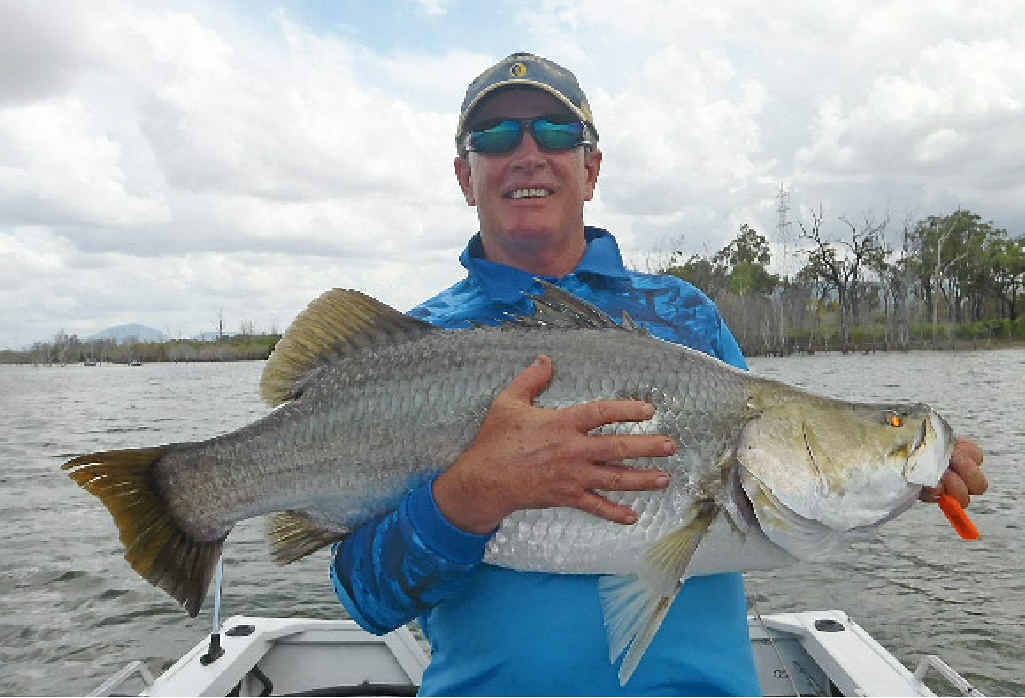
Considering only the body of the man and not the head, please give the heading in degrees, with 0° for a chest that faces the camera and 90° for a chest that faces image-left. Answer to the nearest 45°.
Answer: approximately 0°

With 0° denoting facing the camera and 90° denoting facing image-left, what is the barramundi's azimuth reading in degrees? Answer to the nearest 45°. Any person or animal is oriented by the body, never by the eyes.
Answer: approximately 270°
